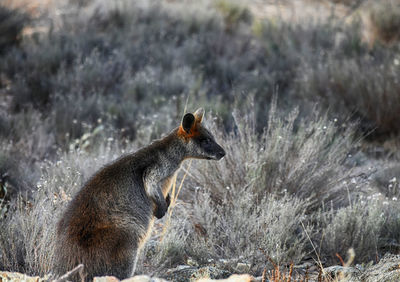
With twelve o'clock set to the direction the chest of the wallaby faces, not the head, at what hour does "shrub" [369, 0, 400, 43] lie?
The shrub is roughly at 10 o'clock from the wallaby.

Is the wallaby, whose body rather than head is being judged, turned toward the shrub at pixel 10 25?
no

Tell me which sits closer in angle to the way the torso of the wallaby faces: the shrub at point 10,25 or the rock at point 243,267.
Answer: the rock

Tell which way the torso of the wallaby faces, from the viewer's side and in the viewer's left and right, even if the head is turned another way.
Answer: facing to the right of the viewer

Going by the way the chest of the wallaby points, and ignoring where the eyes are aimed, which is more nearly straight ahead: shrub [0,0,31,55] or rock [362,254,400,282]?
the rock

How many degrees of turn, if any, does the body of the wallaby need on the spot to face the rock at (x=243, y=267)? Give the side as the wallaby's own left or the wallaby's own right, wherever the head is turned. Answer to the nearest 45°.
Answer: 0° — it already faces it

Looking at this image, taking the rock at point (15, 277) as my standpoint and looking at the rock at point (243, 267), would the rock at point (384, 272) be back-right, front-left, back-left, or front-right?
front-right

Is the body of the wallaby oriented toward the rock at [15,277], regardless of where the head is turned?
no

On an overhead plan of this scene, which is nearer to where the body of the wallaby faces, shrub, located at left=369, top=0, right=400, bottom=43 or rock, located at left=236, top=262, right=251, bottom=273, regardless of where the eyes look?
the rock

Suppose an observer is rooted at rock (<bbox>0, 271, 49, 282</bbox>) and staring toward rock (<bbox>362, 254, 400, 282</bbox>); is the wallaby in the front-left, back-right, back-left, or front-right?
front-left

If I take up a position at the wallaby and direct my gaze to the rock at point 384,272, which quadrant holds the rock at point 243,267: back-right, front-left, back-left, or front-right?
front-left

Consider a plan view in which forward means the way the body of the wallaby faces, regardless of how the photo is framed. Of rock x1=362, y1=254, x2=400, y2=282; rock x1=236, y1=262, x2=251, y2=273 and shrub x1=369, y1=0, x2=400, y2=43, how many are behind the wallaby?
0

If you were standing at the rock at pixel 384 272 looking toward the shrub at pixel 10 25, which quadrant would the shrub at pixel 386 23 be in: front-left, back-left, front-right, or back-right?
front-right

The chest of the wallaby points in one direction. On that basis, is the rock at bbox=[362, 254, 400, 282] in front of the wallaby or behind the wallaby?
in front
